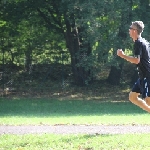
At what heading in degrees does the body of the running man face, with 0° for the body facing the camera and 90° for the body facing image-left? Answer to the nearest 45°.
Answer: approximately 90°
